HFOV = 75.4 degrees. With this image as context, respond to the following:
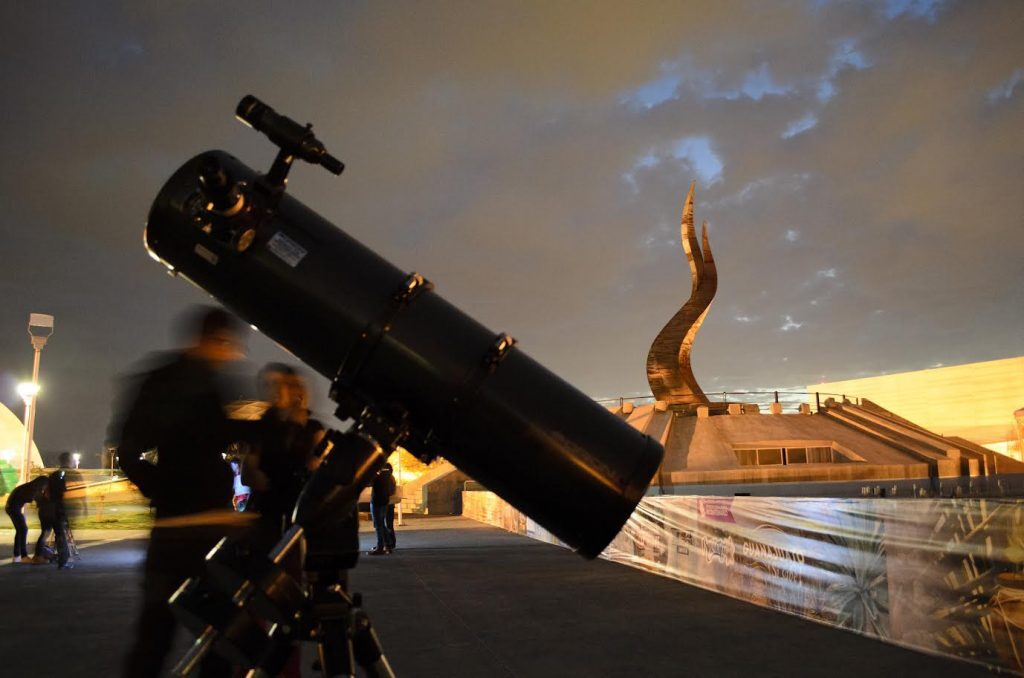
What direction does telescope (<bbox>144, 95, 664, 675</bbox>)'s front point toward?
to the viewer's left

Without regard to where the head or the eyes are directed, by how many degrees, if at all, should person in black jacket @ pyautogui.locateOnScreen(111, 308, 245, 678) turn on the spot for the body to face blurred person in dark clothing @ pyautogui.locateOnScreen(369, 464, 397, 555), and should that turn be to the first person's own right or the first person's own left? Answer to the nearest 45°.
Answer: approximately 90° to the first person's own left

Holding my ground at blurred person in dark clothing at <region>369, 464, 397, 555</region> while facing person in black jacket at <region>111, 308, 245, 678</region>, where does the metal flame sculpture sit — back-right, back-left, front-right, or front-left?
back-left

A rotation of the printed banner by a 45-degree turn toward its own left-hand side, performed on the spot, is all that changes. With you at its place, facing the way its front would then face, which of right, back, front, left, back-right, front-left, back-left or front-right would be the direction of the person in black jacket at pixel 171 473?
front-right

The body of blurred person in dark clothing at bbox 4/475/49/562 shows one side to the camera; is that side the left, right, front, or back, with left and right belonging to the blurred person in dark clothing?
right

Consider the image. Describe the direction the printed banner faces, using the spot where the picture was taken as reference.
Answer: facing the viewer and to the left of the viewer

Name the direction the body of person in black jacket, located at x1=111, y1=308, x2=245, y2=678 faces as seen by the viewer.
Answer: to the viewer's right

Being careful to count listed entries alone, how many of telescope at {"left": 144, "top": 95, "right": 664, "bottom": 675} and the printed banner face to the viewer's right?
0
